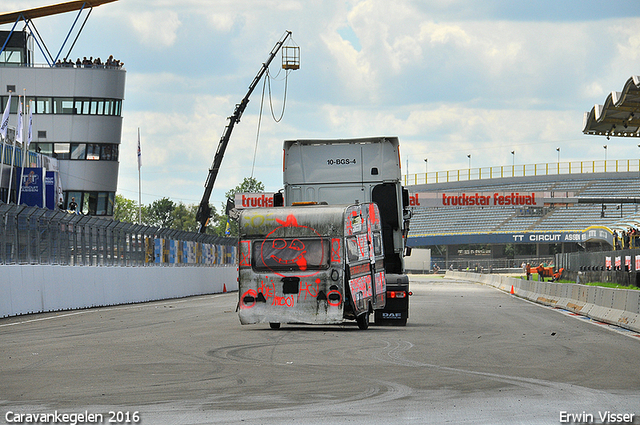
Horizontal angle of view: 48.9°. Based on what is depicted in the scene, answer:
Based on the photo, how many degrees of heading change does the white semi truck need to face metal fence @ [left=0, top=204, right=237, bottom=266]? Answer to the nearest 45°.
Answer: approximately 45° to its left

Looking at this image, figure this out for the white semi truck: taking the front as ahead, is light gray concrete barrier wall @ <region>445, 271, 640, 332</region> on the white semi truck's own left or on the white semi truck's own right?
on the white semi truck's own right

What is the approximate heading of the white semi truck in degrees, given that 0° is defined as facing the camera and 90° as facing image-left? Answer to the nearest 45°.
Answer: approximately 180°

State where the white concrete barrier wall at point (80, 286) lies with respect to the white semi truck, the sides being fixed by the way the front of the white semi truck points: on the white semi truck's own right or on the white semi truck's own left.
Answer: on the white semi truck's own left
